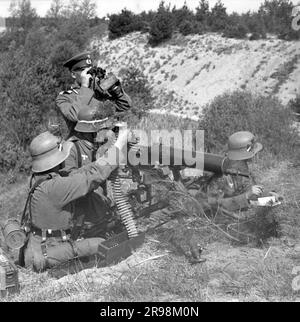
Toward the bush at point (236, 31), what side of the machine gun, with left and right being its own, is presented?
left

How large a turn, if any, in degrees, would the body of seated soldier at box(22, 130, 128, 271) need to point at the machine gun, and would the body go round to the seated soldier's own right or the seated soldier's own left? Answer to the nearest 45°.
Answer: approximately 45° to the seated soldier's own right

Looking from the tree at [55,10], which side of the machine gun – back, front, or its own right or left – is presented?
left

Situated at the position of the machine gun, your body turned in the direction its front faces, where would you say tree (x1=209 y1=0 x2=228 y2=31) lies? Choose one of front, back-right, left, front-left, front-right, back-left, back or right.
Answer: left

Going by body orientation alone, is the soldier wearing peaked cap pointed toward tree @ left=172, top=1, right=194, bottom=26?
no

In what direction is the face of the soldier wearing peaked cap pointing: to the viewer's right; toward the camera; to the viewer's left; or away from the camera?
to the viewer's right

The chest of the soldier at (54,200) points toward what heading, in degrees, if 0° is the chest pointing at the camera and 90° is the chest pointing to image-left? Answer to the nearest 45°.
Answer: approximately 225°

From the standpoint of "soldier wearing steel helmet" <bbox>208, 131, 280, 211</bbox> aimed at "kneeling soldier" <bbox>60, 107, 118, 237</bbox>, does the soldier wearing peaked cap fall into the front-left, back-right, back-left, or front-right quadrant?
front-right

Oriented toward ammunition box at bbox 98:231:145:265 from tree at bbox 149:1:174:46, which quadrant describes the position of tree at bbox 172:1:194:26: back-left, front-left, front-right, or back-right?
back-left

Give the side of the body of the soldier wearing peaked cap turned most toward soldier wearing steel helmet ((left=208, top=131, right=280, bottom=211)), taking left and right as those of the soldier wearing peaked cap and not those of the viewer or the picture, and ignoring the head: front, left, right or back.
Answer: front

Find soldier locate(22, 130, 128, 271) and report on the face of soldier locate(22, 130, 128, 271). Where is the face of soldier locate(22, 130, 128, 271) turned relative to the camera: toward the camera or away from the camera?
away from the camera

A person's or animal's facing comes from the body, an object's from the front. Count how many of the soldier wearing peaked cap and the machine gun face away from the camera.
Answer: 0

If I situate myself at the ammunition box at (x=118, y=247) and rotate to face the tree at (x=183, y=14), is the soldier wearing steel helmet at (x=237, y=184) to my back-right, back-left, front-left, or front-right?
front-right

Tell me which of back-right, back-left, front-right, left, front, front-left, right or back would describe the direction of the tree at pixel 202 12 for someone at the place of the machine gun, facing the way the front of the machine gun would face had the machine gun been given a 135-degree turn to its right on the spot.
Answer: back-right

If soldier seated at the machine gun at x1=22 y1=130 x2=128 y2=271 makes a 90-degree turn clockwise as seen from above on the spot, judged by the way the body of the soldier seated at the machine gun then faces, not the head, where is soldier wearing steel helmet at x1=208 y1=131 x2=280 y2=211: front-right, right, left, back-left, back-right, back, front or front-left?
front-left

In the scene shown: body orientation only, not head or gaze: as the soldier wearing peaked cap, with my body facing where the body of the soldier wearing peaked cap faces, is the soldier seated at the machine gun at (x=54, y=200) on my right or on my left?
on my right

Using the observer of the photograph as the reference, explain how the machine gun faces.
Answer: facing to the right of the viewer

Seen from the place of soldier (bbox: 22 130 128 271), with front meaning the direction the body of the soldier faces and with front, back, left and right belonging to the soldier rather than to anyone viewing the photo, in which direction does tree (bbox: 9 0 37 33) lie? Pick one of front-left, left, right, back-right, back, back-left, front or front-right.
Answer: front-left

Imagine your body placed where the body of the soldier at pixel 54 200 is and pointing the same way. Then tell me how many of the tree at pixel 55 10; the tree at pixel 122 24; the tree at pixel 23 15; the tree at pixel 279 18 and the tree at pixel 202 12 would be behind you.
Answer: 0

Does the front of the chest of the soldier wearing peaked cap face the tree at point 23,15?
no

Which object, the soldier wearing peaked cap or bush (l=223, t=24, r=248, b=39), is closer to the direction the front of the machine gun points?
the bush

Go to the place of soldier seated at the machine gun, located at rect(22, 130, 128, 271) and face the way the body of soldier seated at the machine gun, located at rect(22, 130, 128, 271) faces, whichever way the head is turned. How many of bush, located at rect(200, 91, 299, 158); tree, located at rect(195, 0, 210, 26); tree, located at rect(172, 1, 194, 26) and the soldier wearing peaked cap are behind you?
0

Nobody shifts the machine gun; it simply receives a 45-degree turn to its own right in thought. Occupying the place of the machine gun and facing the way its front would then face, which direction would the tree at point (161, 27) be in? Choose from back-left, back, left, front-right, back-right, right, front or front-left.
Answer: back-left

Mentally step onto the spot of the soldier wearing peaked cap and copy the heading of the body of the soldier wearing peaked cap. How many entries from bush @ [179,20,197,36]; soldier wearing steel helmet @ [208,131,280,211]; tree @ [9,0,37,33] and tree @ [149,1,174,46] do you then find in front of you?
1
